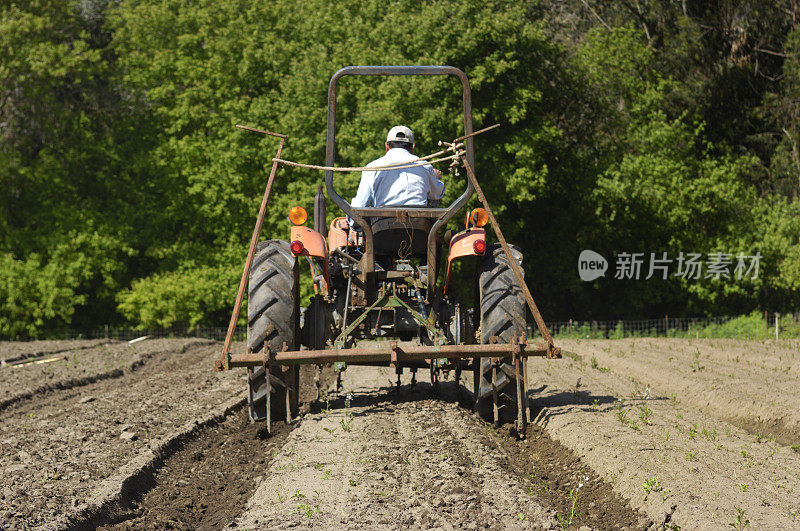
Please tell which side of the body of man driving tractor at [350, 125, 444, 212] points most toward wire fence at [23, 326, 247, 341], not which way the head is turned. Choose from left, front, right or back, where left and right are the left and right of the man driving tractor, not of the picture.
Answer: front

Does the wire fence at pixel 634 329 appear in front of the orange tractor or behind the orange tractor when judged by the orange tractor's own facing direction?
in front

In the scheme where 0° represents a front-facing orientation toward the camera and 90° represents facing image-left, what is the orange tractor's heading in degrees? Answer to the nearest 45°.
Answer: approximately 180°

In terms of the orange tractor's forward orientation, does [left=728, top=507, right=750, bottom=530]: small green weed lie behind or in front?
behind

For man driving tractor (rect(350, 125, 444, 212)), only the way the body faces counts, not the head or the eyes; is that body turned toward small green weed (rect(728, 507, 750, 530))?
no

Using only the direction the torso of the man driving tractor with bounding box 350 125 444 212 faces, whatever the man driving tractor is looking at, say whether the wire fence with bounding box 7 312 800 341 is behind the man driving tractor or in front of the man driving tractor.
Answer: in front

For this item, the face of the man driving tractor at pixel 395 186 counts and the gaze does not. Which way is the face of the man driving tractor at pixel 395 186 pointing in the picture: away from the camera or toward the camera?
away from the camera

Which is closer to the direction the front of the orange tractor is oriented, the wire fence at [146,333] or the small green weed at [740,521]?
the wire fence

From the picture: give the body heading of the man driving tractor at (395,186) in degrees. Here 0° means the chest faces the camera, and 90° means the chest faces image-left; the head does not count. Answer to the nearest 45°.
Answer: approximately 180°
